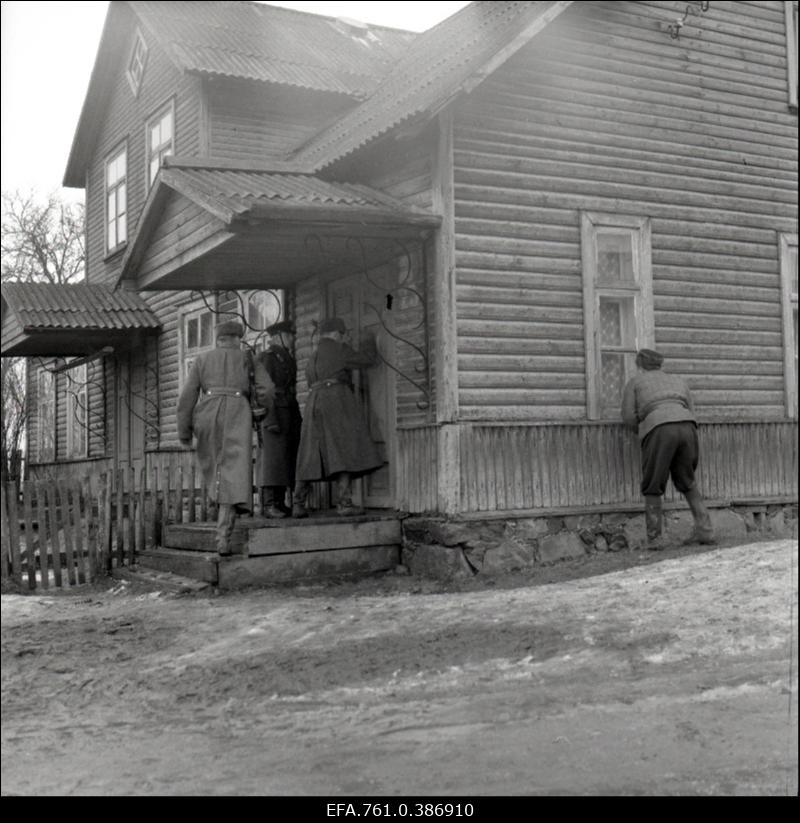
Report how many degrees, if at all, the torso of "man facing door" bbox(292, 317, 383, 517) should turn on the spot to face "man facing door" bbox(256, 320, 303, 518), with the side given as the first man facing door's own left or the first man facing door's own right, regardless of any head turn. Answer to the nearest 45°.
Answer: approximately 90° to the first man facing door's own left

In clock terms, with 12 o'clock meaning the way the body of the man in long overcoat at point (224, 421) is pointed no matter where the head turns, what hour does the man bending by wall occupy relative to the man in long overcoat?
The man bending by wall is roughly at 3 o'clock from the man in long overcoat.

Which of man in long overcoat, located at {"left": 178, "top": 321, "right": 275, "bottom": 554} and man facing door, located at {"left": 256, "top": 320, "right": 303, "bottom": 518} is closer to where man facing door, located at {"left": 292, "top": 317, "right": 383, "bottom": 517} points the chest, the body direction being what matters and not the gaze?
the man facing door

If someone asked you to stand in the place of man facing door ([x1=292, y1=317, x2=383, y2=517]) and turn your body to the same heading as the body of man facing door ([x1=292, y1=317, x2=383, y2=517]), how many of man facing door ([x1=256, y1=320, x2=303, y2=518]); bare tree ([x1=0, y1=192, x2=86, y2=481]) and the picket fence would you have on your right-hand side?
0

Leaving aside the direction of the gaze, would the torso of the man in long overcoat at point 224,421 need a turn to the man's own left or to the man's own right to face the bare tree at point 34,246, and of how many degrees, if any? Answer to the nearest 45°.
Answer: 0° — they already face it

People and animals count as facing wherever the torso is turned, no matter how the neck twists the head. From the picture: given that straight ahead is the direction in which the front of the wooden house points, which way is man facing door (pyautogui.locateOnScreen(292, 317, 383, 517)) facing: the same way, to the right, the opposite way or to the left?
the opposite way

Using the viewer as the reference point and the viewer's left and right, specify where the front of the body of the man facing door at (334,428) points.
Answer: facing away from the viewer and to the right of the viewer

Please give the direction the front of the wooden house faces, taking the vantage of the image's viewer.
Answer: facing the viewer and to the left of the viewer

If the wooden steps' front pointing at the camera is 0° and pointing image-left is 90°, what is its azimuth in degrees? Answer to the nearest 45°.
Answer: approximately 45°

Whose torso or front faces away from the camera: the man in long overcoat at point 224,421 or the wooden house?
the man in long overcoat

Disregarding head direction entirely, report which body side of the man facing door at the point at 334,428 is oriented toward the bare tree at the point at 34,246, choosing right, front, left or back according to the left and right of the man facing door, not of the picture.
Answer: left

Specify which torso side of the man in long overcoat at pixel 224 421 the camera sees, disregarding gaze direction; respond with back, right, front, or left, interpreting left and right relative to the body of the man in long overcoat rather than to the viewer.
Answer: back

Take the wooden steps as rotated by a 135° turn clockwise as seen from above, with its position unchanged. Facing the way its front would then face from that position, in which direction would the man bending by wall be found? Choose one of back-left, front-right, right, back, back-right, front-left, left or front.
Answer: right
